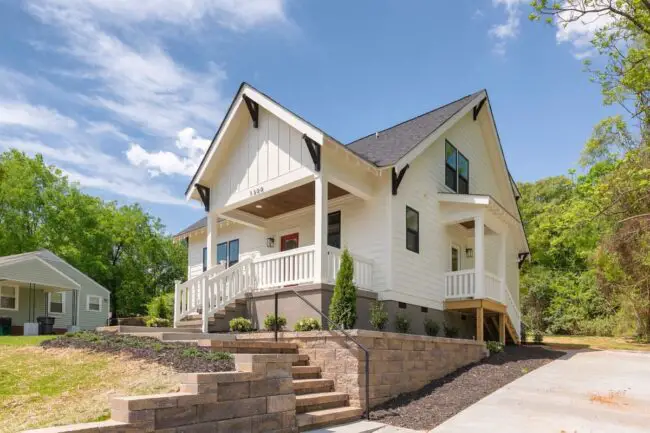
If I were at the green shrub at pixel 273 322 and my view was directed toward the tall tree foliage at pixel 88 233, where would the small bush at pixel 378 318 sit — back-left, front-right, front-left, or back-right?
back-right

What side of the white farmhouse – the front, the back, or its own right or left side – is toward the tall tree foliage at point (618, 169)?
back

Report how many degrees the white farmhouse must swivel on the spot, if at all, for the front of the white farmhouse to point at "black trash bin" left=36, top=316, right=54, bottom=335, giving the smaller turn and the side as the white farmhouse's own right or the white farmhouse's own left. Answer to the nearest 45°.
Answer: approximately 90° to the white farmhouse's own right

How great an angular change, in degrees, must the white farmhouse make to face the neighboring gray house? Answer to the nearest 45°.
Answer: approximately 90° to its right

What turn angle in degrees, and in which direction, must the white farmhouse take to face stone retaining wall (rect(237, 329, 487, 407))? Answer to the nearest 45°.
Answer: approximately 45° to its left

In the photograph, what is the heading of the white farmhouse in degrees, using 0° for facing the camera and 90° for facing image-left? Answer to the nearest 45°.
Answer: approximately 45°

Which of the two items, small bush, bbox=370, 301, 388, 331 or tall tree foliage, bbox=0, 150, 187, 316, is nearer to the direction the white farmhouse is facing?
the small bush

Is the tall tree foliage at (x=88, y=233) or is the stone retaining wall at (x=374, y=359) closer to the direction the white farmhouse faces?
the stone retaining wall
